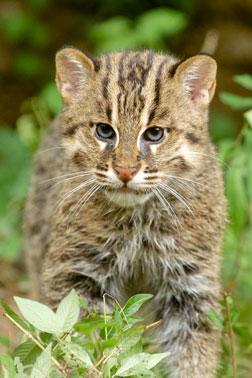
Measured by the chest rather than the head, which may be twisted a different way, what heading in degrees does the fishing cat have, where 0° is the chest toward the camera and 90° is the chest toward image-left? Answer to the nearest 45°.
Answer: approximately 0°

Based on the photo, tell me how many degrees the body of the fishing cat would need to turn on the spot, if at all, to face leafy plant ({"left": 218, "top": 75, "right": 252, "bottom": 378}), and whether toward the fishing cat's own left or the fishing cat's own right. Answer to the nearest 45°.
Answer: approximately 135° to the fishing cat's own left
